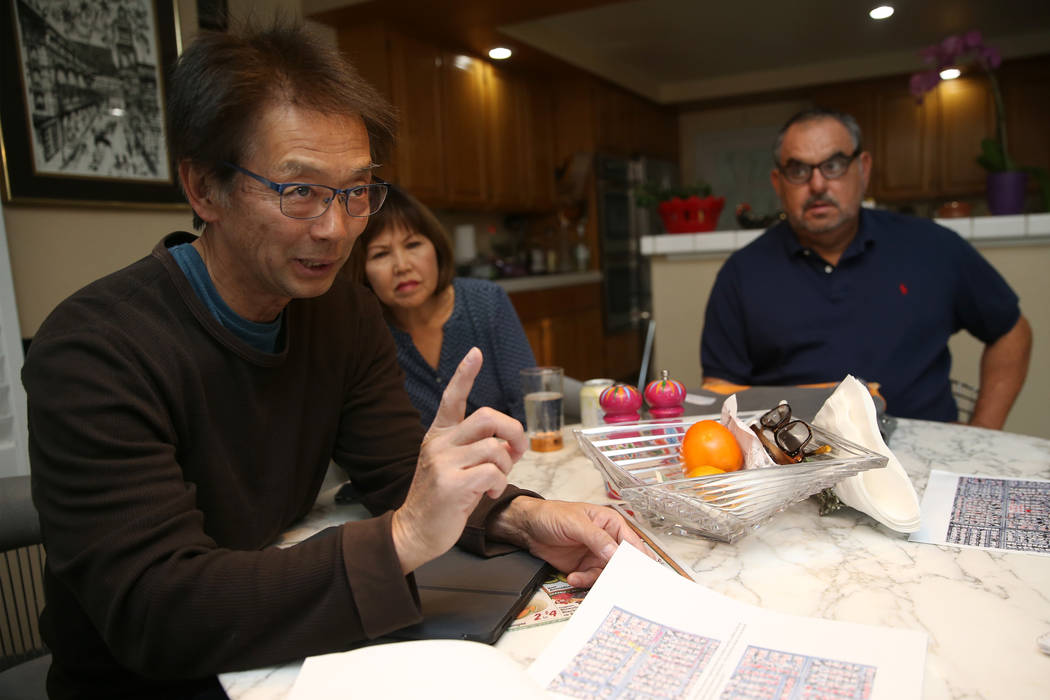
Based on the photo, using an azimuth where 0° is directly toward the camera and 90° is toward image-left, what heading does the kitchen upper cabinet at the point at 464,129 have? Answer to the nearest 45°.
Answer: approximately 315°

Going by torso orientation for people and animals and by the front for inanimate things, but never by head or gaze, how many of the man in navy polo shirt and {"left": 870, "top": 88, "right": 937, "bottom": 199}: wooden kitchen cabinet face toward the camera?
2

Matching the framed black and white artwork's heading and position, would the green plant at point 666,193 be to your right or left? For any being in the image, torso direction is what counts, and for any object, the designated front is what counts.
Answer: on your left

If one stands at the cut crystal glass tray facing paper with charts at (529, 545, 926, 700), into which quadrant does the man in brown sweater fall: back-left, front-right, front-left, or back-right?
front-right

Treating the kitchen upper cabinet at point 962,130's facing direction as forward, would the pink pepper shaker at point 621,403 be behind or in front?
in front

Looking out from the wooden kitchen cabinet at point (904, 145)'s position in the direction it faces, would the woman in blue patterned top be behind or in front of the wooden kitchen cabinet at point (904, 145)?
in front

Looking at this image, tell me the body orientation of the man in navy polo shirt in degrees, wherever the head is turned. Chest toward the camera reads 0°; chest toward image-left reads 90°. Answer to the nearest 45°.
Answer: approximately 0°

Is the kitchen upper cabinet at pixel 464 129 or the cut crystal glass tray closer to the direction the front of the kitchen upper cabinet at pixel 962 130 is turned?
the cut crystal glass tray

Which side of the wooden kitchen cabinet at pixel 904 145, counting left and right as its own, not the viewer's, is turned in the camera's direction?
front

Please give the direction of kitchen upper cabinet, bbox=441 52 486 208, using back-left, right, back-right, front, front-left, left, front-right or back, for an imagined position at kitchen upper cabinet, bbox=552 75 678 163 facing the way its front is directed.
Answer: right

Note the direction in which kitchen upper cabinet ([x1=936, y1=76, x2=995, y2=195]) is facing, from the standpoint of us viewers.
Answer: facing the viewer

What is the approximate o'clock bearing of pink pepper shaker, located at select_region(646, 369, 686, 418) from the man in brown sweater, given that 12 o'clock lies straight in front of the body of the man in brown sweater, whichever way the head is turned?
The pink pepper shaker is roughly at 10 o'clock from the man in brown sweater.

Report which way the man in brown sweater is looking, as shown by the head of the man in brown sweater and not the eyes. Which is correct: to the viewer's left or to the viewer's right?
to the viewer's right
